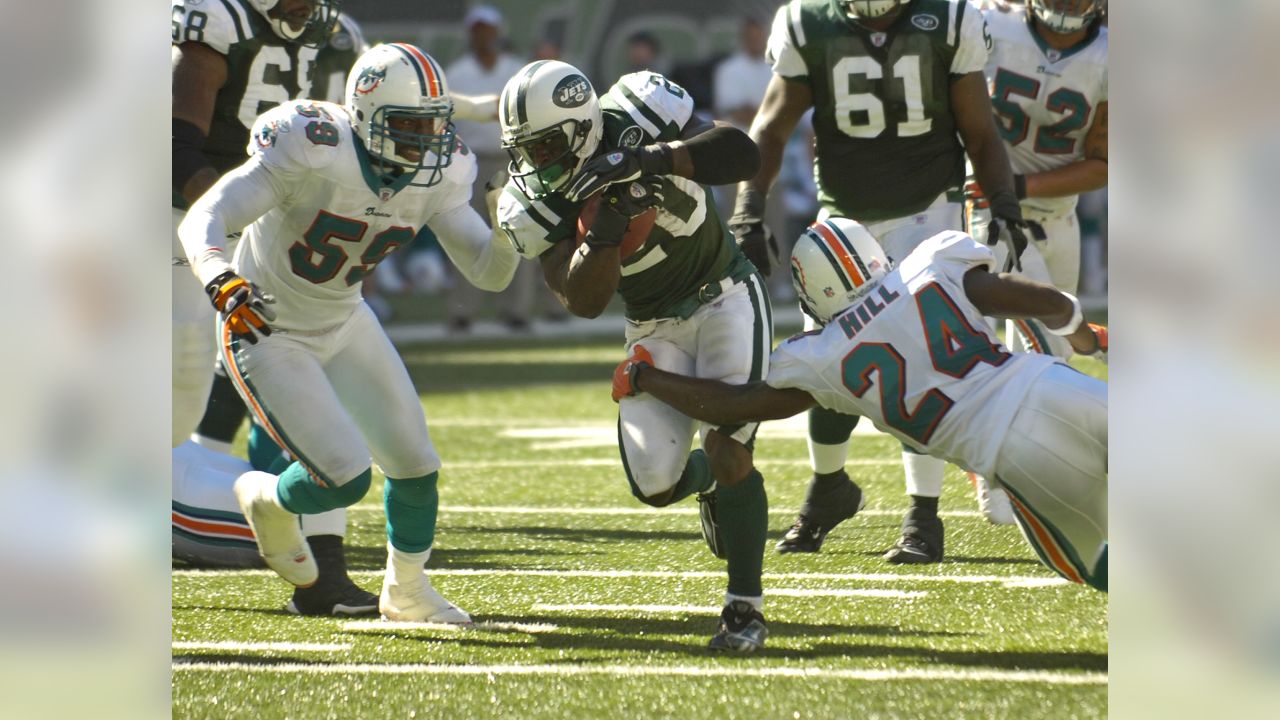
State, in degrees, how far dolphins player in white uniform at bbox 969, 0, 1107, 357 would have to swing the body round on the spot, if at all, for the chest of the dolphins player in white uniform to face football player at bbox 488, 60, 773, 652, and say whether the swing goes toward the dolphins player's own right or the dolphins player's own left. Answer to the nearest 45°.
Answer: approximately 45° to the dolphins player's own right

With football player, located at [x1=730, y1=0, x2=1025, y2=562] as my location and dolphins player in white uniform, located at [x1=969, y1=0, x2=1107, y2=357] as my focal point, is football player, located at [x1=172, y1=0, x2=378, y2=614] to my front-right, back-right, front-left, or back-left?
back-left

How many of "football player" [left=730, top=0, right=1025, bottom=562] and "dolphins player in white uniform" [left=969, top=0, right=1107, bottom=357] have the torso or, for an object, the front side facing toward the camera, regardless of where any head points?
2
